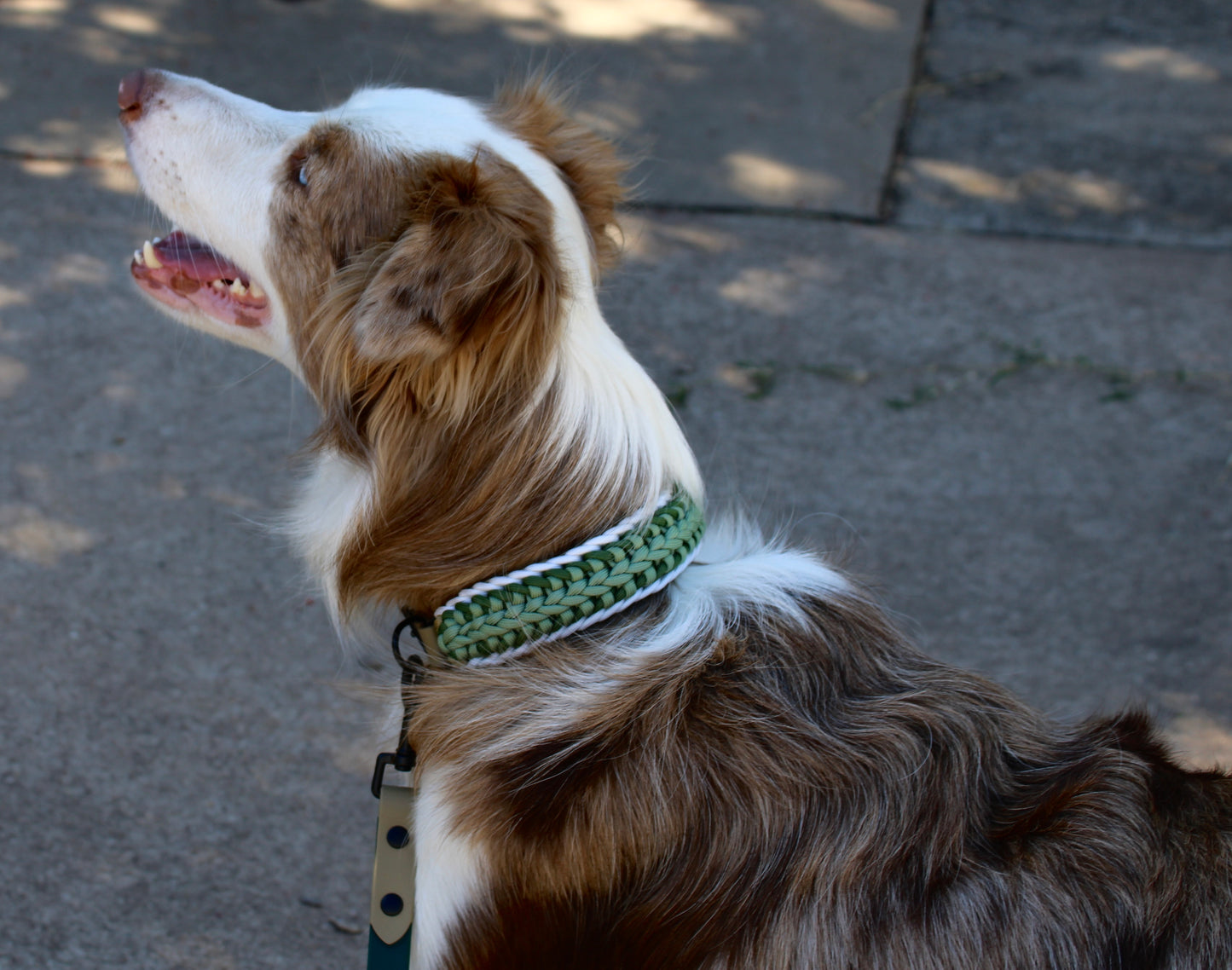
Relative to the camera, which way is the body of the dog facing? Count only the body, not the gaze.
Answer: to the viewer's left
